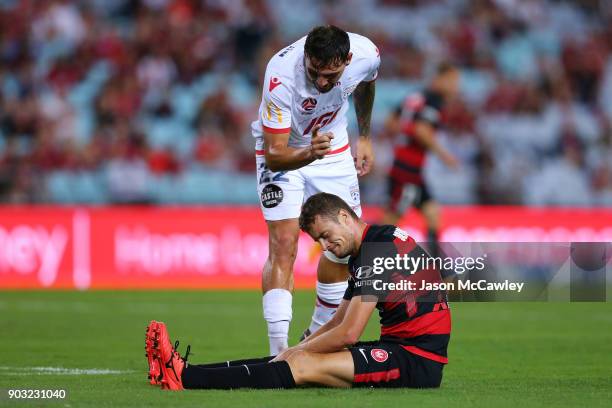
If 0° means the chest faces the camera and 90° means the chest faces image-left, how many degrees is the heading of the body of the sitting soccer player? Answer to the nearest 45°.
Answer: approximately 90°

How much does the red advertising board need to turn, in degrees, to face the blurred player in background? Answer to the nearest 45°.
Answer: approximately 45° to its left

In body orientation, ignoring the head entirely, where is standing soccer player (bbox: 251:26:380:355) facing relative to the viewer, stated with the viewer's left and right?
facing the viewer and to the right of the viewer

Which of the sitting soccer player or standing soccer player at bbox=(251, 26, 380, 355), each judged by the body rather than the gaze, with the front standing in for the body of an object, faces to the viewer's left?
the sitting soccer player

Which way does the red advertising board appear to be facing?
toward the camera

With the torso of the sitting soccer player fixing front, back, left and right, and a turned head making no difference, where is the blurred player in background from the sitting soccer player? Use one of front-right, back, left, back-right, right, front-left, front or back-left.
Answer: right

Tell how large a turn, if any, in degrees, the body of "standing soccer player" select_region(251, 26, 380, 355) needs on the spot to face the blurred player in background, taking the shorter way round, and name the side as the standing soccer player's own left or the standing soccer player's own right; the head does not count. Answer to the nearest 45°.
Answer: approximately 135° to the standing soccer player's own left

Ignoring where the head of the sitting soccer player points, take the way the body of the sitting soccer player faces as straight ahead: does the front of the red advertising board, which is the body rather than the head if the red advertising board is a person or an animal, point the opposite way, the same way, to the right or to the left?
to the left

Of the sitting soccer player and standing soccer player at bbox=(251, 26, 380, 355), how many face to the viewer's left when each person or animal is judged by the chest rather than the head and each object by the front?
1

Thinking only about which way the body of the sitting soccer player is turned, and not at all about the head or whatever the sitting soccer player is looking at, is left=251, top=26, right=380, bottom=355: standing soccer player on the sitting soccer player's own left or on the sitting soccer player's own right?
on the sitting soccer player's own right

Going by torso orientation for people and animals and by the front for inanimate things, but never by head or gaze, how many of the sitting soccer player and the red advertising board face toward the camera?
1

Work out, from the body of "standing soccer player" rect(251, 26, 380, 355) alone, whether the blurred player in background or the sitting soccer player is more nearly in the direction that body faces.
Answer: the sitting soccer player

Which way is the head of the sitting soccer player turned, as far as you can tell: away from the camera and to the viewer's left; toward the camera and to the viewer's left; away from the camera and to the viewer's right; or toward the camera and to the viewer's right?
toward the camera and to the viewer's left

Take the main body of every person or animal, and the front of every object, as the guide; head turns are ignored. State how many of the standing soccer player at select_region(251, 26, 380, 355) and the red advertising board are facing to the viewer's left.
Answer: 0
